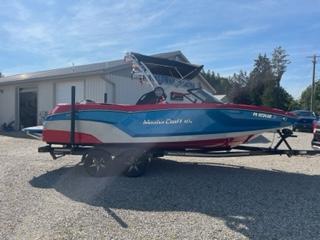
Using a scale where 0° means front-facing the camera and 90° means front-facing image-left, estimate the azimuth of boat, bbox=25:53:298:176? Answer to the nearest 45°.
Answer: approximately 270°

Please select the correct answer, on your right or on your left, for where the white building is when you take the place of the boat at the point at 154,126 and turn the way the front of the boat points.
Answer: on your left

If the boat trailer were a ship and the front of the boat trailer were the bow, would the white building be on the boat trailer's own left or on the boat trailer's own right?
on the boat trailer's own left

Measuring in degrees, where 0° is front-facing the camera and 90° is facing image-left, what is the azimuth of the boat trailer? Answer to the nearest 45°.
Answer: approximately 270°
